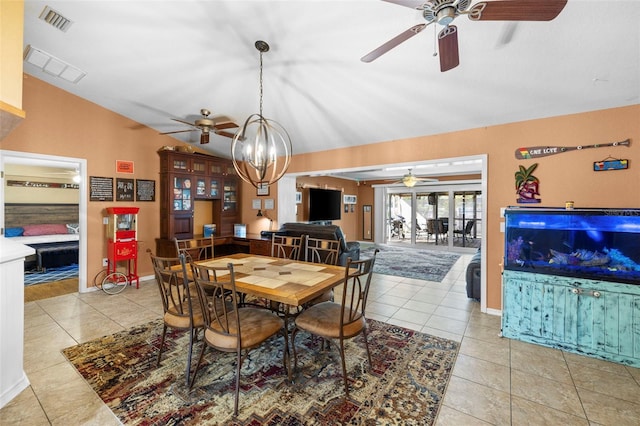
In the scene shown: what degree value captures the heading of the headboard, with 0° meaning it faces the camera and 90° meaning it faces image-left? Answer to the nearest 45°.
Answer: approximately 0°

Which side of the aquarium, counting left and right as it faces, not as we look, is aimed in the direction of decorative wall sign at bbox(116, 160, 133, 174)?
front

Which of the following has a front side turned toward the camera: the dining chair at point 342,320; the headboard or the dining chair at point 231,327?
the headboard

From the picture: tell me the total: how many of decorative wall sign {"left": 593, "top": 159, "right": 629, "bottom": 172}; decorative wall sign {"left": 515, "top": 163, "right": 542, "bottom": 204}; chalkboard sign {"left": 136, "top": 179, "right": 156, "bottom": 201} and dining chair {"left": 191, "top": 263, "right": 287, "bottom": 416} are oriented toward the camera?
3

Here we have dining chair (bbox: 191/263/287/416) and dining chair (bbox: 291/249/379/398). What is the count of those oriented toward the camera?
0

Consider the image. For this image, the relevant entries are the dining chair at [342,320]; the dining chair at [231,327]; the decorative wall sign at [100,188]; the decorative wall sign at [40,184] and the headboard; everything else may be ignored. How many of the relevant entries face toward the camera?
3

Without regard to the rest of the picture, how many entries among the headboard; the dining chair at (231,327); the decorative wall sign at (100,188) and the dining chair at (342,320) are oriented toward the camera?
2

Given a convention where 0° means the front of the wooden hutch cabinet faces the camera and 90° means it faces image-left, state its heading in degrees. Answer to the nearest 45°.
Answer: approximately 315°

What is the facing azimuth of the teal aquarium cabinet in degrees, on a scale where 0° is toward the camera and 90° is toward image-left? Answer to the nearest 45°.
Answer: approximately 45°

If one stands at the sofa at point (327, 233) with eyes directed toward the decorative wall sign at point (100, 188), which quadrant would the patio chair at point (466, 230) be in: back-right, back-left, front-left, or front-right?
back-right

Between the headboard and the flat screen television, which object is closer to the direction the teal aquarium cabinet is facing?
the headboard

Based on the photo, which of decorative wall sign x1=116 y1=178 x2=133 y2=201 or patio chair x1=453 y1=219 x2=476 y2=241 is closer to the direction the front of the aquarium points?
the decorative wall sign

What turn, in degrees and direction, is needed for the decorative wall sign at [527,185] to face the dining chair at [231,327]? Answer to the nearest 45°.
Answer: approximately 45° to its right
